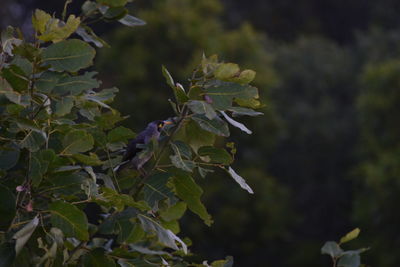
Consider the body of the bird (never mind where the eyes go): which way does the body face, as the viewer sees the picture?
to the viewer's right
